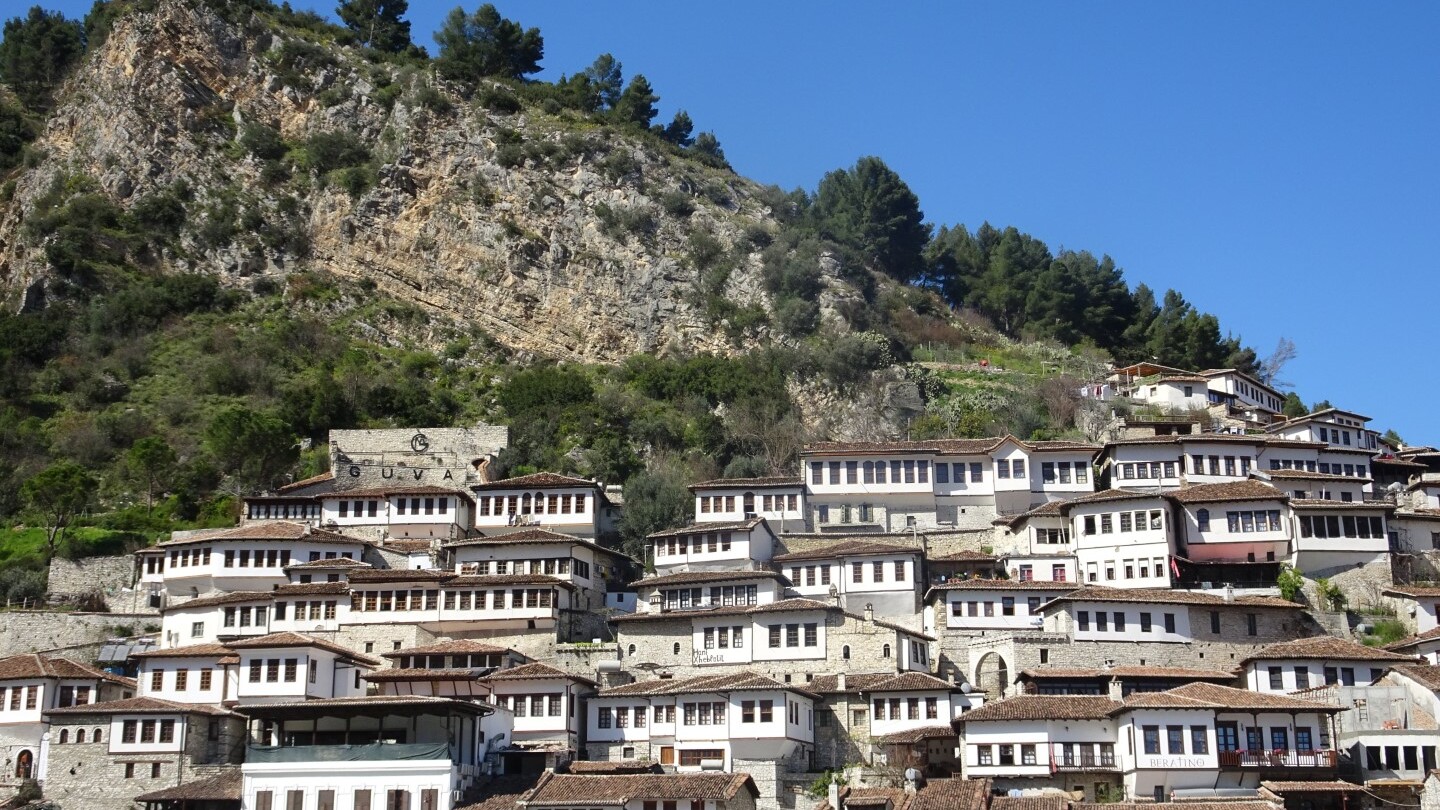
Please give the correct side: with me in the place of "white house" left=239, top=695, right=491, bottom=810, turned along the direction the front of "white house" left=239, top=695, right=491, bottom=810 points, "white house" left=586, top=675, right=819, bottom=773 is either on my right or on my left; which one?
on my left

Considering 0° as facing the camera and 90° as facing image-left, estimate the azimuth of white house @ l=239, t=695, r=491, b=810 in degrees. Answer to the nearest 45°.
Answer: approximately 0°
